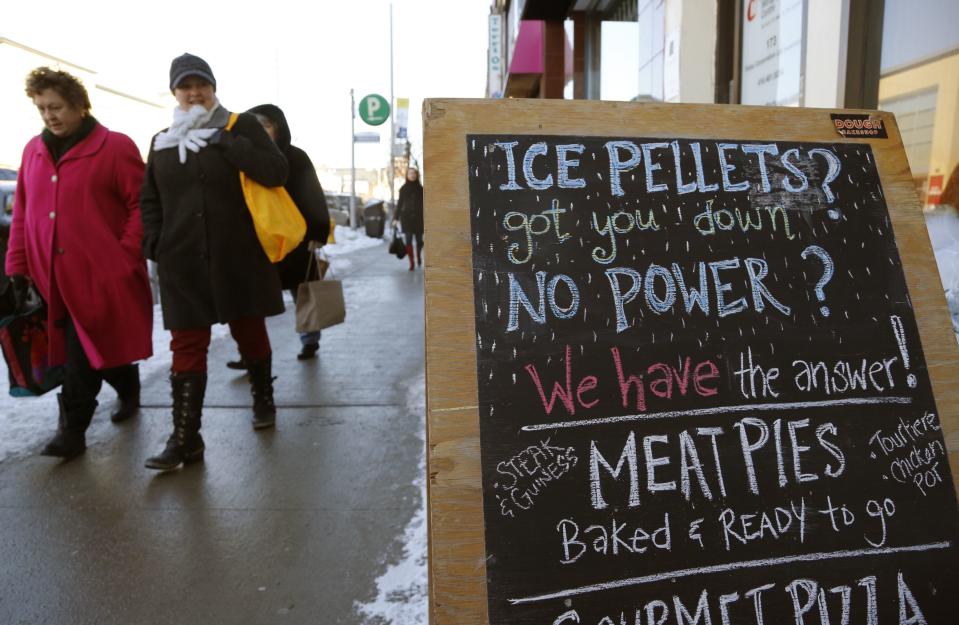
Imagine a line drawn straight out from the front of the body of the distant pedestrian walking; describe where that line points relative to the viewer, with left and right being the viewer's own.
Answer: facing the viewer

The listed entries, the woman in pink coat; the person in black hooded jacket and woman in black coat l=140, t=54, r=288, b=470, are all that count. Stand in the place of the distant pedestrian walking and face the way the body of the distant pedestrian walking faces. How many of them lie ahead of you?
3

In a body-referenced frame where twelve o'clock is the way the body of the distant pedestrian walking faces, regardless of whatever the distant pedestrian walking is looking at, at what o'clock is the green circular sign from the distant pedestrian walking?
The green circular sign is roughly at 6 o'clock from the distant pedestrian walking.

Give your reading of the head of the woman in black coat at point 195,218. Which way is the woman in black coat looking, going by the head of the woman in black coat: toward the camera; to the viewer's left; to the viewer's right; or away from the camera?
toward the camera

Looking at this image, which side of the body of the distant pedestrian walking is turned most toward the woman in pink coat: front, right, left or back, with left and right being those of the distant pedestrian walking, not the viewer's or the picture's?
front

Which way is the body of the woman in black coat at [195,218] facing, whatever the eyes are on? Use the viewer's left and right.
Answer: facing the viewer and to the left of the viewer

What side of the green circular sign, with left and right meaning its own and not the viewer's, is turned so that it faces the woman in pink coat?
front

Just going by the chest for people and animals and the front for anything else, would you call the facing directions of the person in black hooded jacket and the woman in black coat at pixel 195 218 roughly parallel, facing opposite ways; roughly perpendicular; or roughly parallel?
roughly parallel

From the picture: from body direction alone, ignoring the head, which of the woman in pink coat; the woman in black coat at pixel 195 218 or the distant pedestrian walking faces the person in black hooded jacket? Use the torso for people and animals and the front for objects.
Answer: the distant pedestrian walking

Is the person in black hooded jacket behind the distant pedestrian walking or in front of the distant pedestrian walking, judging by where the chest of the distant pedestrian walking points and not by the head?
in front

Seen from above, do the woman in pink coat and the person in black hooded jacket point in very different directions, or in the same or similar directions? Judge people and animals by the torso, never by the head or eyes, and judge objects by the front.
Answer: same or similar directions

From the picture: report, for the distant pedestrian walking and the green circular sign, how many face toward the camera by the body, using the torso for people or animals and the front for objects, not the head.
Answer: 2

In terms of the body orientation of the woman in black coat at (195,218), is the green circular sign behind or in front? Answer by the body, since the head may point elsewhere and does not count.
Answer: behind

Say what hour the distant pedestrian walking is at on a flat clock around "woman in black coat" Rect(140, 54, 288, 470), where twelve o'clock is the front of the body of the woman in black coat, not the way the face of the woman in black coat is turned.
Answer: The distant pedestrian walking is roughly at 5 o'clock from the woman in black coat.

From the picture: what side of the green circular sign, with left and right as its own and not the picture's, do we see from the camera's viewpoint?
front
